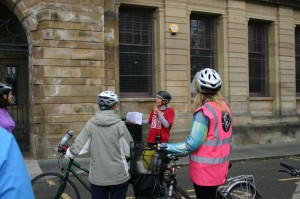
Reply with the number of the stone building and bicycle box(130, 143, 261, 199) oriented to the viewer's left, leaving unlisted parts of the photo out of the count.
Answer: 1

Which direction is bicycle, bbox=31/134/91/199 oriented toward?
to the viewer's left

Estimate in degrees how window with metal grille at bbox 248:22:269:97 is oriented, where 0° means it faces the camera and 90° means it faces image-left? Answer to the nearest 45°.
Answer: approximately 315°

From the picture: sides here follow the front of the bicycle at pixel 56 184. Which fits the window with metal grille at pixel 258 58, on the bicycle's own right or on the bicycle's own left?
on the bicycle's own right

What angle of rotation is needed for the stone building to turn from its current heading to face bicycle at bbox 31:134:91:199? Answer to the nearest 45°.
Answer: approximately 45° to its right

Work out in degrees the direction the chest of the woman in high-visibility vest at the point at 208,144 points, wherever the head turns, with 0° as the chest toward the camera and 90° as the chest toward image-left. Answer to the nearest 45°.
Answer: approximately 135°

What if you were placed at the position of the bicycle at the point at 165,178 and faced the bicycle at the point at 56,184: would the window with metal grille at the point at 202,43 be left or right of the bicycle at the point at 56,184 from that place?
right

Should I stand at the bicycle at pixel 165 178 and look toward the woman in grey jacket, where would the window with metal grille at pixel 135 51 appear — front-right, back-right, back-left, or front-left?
front-right

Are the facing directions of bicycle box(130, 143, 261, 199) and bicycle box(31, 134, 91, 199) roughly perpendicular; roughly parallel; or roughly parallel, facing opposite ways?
roughly parallel

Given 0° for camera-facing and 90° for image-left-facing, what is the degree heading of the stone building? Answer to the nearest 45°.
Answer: approximately 315°

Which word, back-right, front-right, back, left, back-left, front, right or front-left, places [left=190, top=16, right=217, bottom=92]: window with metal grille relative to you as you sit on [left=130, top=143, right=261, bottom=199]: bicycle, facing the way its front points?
right

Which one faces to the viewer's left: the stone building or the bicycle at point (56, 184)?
the bicycle

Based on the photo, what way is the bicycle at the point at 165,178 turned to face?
to the viewer's left

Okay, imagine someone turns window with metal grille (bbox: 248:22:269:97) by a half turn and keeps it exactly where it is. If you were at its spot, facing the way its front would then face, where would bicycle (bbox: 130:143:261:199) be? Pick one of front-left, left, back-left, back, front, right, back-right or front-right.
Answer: back-left

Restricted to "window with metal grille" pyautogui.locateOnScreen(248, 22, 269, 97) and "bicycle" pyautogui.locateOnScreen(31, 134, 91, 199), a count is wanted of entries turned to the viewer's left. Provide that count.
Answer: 1

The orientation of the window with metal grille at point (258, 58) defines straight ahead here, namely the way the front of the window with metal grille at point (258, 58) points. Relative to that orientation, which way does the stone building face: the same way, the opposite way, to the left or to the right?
the same way

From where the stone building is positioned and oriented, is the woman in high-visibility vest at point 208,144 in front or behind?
in front

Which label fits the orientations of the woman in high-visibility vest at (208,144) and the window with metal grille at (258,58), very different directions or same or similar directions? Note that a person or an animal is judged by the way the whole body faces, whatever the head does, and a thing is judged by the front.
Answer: very different directions

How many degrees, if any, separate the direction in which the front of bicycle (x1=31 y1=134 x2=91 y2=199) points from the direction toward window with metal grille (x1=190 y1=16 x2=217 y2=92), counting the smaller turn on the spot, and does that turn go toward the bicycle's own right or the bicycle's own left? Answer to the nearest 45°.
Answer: approximately 135° to the bicycle's own right

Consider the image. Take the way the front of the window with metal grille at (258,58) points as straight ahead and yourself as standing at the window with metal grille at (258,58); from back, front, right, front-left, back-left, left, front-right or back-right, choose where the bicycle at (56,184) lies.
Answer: front-right
